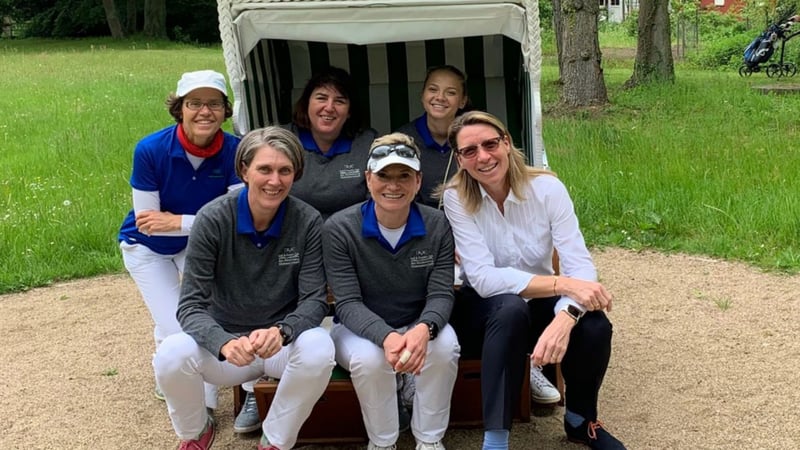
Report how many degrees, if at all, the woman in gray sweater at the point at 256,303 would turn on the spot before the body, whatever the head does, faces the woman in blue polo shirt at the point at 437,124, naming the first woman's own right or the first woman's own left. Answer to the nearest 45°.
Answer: approximately 135° to the first woman's own left

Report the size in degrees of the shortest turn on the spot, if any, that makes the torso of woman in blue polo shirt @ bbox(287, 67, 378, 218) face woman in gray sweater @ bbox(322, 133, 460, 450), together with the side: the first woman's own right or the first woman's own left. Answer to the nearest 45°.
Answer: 0° — they already face them

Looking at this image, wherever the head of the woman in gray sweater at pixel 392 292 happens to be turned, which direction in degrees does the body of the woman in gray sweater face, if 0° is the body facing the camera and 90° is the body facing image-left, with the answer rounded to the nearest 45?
approximately 0°

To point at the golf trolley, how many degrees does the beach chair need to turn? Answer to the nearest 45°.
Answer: approximately 135° to its left

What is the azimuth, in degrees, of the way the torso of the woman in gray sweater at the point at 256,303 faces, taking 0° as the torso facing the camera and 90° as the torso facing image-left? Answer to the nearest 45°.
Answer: approximately 0°

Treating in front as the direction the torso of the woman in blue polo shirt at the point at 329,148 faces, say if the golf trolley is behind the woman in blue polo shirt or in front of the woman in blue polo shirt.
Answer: behind
